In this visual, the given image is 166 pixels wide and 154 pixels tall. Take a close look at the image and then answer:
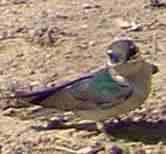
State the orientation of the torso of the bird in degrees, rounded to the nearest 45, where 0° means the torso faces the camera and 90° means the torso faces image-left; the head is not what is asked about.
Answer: approximately 270°
